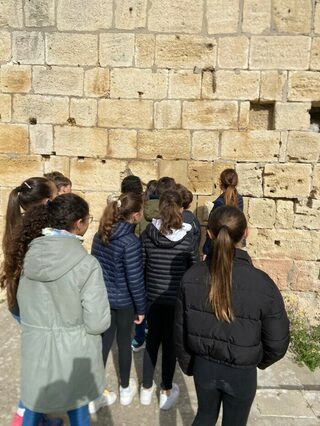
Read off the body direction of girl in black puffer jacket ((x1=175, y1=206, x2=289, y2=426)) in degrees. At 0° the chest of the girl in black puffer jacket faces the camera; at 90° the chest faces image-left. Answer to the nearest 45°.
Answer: approximately 180°

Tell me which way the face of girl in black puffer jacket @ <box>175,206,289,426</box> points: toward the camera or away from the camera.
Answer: away from the camera
